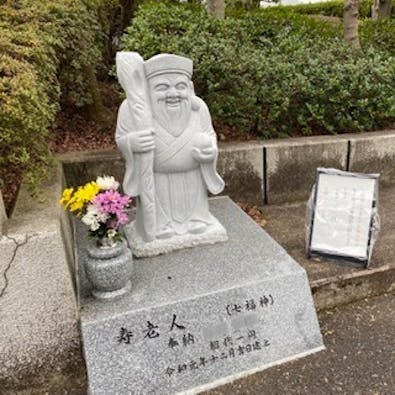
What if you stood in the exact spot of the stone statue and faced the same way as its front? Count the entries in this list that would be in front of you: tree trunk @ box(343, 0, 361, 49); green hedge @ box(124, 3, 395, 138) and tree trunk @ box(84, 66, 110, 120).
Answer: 0

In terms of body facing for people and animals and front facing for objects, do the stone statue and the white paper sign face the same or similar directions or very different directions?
same or similar directions

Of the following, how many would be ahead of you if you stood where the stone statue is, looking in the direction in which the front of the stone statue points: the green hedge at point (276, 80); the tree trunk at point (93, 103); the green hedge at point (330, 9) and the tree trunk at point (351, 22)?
0

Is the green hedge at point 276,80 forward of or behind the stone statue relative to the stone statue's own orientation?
behind

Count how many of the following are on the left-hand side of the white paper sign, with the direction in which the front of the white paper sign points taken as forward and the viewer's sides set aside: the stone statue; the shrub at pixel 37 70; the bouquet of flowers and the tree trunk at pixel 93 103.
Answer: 0

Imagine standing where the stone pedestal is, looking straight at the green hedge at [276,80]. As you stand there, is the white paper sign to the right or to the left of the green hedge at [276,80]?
right

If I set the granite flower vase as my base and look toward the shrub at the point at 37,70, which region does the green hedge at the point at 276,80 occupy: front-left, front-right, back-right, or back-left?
front-right

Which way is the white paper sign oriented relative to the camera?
toward the camera

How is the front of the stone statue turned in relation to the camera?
facing the viewer

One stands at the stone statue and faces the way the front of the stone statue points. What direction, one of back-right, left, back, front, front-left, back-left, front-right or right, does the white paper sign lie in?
left

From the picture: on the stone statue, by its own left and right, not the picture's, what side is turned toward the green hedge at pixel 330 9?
back

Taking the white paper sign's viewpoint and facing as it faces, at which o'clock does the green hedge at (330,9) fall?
The green hedge is roughly at 6 o'clock from the white paper sign.

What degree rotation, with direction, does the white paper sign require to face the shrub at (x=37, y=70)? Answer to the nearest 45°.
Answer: approximately 90° to its right

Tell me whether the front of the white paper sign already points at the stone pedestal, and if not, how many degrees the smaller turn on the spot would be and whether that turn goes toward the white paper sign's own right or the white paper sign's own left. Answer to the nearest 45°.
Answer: approximately 45° to the white paper sign's own right

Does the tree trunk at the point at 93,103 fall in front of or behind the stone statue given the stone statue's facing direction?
behind

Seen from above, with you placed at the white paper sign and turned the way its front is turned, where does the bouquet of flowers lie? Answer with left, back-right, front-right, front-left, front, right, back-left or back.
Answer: front-right

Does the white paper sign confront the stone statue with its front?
no

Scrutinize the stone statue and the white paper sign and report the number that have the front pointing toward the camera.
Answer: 2
